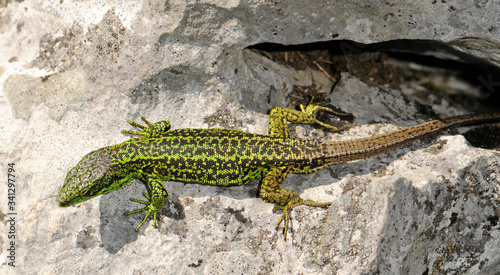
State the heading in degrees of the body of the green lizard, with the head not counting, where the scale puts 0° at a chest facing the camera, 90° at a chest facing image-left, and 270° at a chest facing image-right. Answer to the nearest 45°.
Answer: approximately 90°
